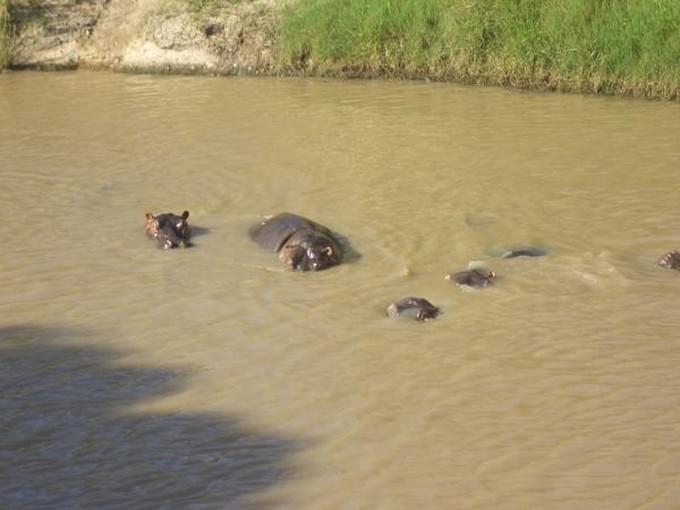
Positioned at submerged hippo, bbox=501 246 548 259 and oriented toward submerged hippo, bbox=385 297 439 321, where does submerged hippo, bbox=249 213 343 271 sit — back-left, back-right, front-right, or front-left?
front-right

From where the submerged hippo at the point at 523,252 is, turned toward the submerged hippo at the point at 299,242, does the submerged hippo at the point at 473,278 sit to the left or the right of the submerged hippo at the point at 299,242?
left

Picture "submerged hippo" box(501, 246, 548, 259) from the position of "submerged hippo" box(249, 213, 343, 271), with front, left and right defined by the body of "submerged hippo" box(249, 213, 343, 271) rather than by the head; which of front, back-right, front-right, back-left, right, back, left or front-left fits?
front-left

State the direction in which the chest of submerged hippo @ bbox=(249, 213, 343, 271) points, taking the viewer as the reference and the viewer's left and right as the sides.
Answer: facing the viewer and to the right of the viewer

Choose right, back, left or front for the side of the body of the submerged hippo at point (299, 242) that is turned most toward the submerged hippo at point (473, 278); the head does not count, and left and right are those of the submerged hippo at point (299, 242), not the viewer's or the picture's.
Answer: front

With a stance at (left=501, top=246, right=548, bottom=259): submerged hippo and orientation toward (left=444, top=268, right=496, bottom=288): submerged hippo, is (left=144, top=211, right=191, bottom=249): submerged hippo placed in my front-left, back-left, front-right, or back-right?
front-right

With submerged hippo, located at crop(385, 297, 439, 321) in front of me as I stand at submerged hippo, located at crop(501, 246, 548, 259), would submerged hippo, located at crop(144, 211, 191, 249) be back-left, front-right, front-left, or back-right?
front-right
